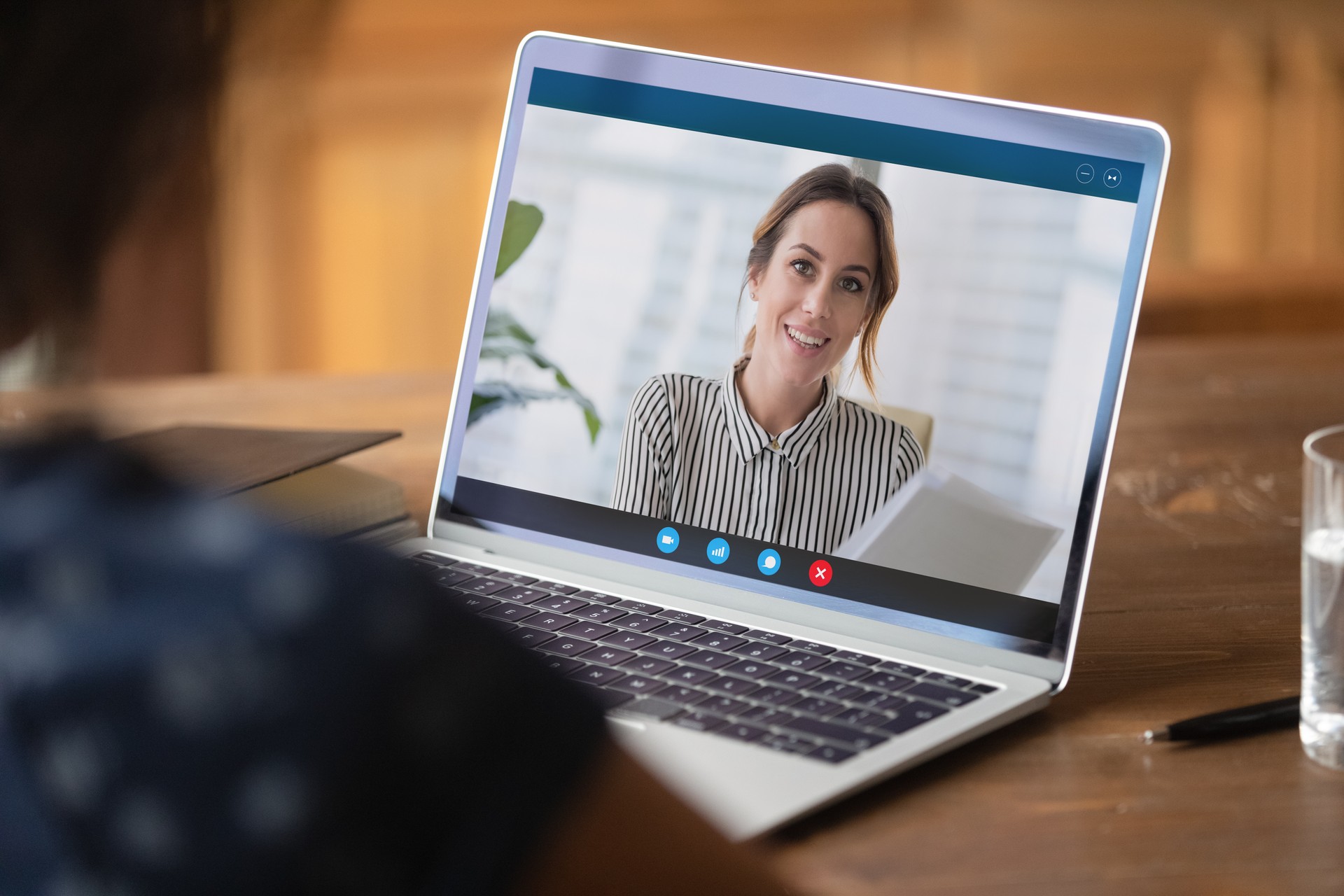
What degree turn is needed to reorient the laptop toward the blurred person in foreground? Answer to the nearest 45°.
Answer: approximately 45° to its left

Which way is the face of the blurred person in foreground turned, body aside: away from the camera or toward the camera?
away from the camera

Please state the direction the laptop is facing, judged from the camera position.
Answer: facing the viewer and to the left of the viewer
